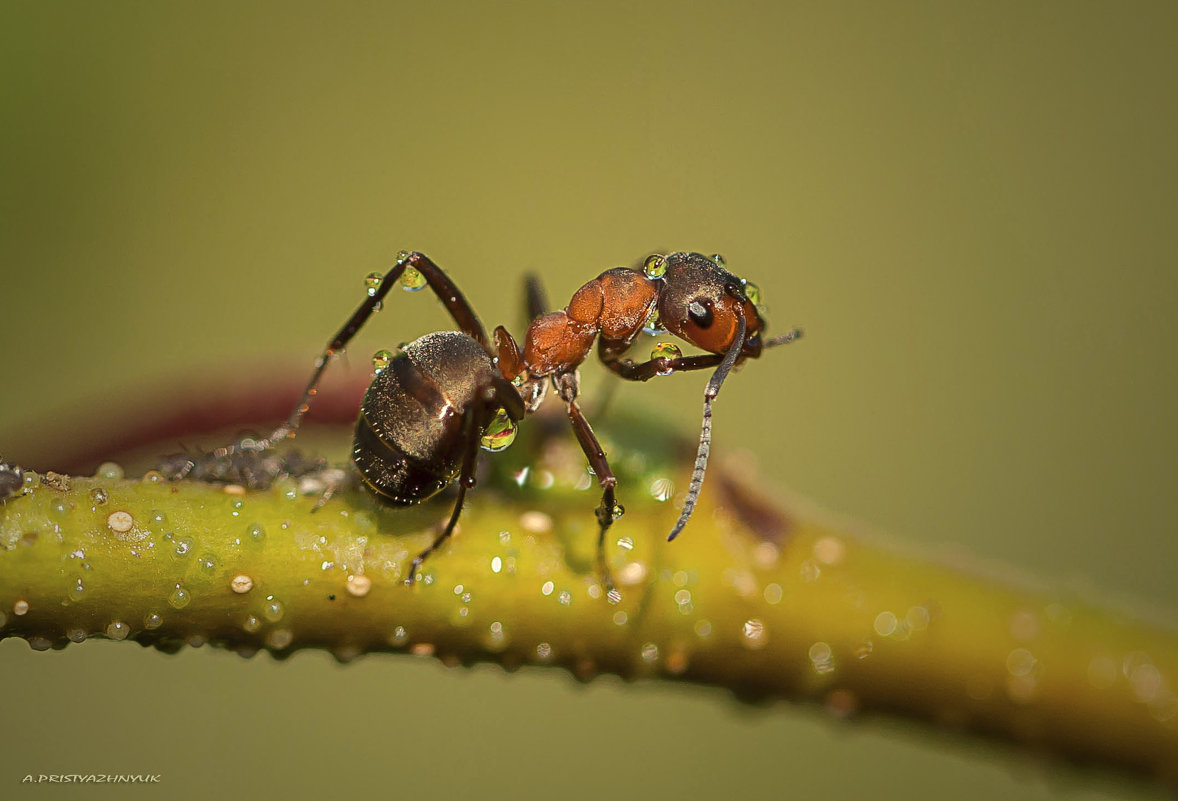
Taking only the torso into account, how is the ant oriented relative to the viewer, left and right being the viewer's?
facing to the right of the viewer

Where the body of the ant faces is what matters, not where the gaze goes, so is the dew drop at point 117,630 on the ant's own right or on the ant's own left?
on the ant's own right

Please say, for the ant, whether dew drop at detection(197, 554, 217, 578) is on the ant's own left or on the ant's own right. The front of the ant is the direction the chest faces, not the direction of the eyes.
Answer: on the ant's own right
